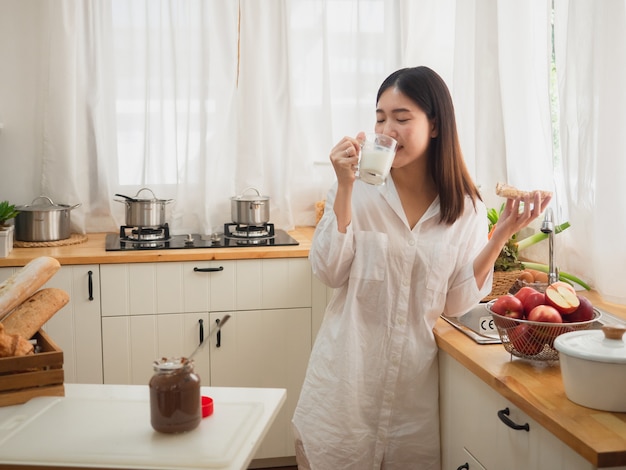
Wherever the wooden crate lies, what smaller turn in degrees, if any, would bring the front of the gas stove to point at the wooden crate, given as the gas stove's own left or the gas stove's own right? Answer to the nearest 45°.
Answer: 0° — it already faces it

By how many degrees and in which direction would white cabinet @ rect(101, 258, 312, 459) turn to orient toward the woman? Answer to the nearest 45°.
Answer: approximately 45° to its left

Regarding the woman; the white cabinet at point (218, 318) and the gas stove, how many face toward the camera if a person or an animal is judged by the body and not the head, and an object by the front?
3

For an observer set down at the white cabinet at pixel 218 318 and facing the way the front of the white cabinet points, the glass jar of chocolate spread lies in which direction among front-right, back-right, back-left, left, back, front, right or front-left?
front

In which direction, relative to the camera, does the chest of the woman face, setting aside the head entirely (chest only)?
toward the camera

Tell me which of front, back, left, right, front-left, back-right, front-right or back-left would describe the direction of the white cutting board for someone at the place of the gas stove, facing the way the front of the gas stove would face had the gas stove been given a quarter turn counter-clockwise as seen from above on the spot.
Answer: right

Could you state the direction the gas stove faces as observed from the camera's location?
facing the viewer

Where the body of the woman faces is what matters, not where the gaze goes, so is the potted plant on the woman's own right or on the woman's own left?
on the woman's own right
